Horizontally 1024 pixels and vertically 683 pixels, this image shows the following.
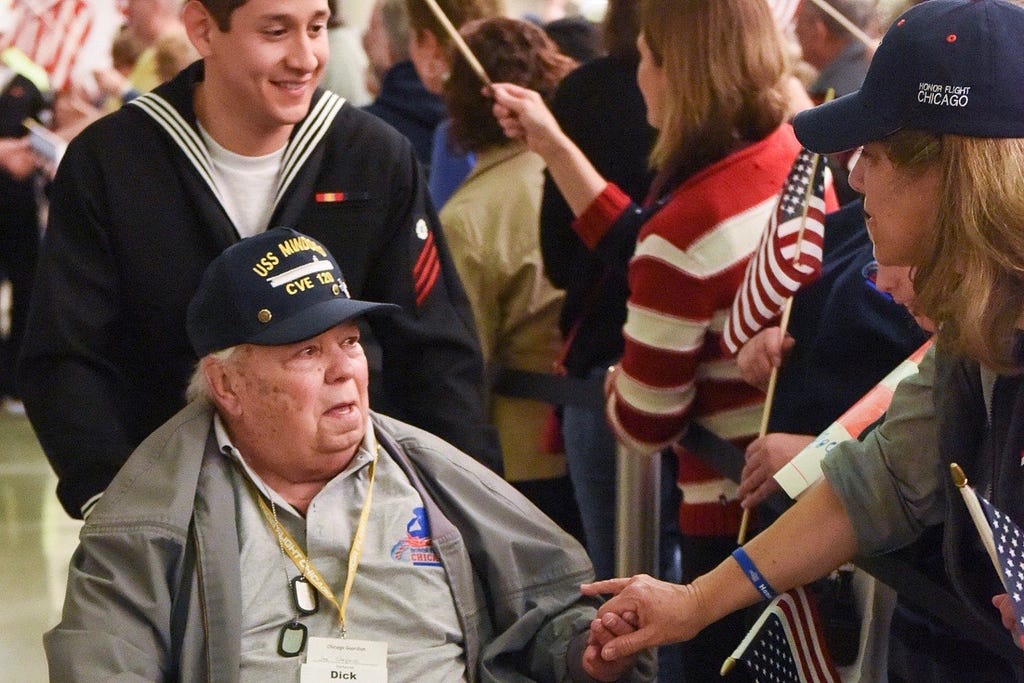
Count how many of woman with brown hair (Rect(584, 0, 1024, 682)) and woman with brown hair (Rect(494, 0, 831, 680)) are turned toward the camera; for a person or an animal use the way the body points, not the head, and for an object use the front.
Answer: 0

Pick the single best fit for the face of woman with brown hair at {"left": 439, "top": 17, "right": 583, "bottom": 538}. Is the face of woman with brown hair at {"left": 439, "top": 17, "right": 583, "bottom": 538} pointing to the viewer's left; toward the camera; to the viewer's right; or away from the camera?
away from the camera

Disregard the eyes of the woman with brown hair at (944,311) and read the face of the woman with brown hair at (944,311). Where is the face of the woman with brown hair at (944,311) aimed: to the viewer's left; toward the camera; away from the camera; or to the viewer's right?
to the viewer's left

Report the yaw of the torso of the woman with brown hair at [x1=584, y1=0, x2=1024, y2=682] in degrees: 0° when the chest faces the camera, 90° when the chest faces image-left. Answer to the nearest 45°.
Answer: approximately 90°
